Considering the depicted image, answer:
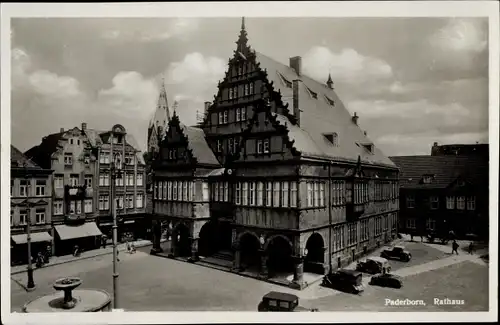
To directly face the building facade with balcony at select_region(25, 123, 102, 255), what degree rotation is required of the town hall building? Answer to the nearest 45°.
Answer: approximately 45° to its right

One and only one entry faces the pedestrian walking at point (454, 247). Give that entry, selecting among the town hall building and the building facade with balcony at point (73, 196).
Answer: the building facade with balcony

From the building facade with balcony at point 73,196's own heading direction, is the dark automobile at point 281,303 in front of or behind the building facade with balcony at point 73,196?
in front

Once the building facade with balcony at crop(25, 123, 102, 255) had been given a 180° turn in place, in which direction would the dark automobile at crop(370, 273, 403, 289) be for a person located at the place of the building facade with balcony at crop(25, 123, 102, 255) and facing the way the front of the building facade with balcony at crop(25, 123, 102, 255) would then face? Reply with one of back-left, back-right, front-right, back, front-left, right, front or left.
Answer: back

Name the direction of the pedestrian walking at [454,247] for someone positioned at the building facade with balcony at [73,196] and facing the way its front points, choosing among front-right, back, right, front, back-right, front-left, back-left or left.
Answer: front

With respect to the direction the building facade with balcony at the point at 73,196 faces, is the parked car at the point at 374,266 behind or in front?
in front

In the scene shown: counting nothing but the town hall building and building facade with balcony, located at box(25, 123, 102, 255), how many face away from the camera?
0

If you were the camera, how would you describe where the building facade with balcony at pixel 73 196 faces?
facing the viewer and to the right of the viewer

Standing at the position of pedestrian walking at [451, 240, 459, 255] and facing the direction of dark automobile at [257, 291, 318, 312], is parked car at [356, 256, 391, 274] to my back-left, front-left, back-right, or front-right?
front-right

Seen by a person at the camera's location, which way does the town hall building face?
facing the viewer and to the left of the viewer
